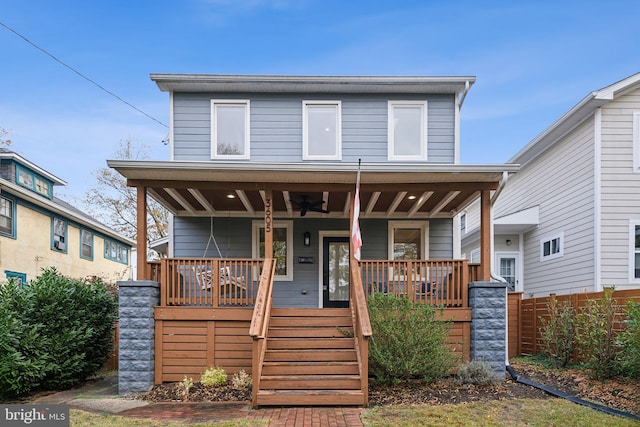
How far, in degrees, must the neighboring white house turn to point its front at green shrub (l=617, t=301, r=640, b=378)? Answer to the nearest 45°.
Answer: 0° — it already faces it

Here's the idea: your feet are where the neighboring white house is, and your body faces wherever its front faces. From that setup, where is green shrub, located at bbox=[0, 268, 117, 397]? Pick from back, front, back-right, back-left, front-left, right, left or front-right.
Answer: front-right

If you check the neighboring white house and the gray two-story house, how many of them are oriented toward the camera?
2

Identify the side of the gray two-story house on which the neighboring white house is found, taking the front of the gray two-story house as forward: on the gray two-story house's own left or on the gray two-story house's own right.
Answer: on the gray two-story house's own left

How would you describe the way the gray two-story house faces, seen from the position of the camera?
facing the viewer

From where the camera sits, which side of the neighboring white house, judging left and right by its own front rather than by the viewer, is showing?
front

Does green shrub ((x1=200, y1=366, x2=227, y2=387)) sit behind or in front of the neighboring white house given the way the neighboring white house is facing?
in front

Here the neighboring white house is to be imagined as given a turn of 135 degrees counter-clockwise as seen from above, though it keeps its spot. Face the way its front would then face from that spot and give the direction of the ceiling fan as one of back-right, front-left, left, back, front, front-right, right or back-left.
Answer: back

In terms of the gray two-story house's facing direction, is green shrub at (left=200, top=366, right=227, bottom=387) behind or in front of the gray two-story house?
in front

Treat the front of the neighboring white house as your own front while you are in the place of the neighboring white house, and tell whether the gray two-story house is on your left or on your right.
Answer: on your right

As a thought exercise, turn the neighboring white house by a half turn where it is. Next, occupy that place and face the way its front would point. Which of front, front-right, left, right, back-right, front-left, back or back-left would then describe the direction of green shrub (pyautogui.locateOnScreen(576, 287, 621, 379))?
back
